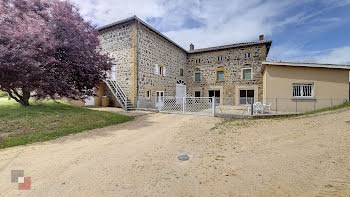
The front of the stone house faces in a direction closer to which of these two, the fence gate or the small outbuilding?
the fence gate

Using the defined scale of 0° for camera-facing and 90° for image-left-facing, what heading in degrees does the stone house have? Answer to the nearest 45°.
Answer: approximately 0°

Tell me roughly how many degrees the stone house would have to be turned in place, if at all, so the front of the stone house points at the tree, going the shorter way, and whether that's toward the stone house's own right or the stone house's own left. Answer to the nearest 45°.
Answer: approximately 45° to the stone house's own right

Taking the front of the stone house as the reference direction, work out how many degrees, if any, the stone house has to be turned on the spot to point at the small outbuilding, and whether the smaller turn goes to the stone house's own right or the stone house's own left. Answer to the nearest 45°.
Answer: approximately 45° to the stone house's own left

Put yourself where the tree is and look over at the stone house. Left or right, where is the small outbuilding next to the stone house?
right

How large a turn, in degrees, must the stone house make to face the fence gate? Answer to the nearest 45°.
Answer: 0° — it already faces it
